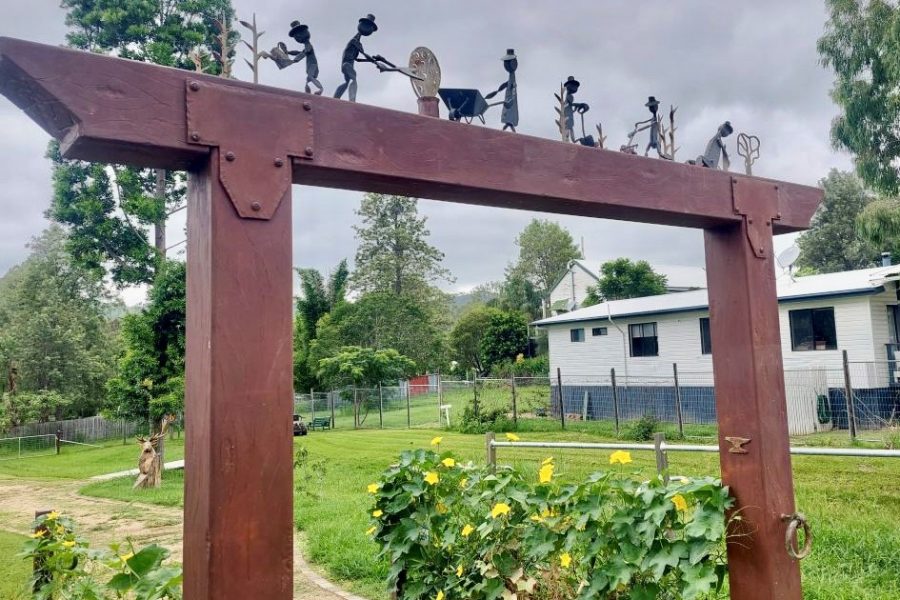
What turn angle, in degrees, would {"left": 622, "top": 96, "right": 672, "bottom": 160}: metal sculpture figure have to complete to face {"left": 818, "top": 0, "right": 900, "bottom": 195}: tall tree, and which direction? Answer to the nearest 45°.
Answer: approximately 90° to its right

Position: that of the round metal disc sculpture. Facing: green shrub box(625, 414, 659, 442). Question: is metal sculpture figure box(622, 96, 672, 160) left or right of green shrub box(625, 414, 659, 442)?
right

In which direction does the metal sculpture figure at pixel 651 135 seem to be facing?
to the viewer's left

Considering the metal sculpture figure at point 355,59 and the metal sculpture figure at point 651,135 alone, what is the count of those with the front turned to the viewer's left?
1

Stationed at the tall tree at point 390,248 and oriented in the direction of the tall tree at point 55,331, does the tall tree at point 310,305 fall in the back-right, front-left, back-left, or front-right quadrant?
front-left

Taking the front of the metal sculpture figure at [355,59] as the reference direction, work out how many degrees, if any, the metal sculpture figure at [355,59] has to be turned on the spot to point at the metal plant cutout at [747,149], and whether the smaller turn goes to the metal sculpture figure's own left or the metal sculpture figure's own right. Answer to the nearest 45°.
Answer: approximately 45° to the metal sculpture figure's own left

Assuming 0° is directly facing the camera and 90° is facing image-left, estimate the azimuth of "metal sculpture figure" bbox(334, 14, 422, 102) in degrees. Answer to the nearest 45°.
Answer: approximately 270°
